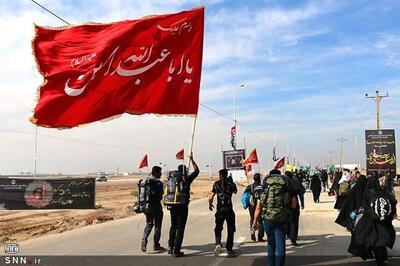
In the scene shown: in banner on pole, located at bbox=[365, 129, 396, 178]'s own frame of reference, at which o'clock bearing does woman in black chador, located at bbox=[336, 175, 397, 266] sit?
The woman in black chador is roughly at 12 o'clock from the banner on pole.

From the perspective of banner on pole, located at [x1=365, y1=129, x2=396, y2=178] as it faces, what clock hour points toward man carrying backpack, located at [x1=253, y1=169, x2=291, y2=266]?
The man carrying backpack is roughly at 12 o'clock from the banner on pole.

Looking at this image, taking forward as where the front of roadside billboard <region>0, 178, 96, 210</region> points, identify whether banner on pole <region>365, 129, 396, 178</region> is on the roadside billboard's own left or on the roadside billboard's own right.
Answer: on the roadside billboard's own left

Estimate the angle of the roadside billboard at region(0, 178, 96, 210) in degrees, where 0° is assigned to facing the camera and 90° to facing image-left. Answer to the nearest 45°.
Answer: approximately 0°

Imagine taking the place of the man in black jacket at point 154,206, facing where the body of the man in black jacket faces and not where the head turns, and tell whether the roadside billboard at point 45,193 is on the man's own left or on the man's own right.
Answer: on the man's own left

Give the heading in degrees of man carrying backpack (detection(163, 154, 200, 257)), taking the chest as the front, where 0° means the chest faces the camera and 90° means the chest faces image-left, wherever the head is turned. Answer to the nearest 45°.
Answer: approximately 225°

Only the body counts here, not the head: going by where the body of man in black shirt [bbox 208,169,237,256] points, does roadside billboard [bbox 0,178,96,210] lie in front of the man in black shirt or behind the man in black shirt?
in front

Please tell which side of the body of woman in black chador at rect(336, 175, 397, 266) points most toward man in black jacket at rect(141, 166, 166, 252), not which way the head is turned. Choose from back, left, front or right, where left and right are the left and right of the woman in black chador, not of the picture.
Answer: left

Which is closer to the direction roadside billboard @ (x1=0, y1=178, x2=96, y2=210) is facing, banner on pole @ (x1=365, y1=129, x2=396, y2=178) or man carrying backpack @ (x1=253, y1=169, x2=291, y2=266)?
the man carrying backpack

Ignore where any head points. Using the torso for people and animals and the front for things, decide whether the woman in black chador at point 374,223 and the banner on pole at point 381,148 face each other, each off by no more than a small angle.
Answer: yes

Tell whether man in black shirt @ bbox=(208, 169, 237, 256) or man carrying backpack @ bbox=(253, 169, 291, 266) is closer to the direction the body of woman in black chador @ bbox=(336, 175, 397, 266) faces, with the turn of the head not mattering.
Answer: the man in black shirt

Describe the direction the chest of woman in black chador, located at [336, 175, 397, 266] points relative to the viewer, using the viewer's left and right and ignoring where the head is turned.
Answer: facing away from the viewer
